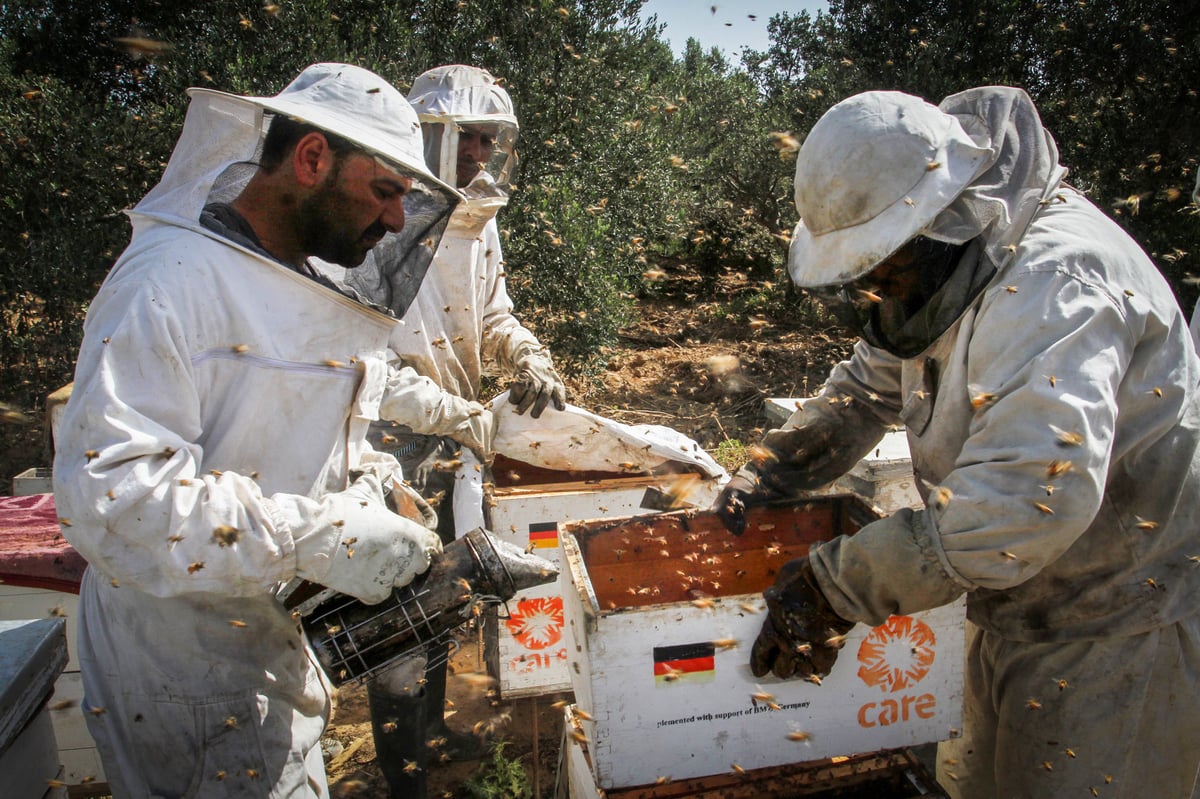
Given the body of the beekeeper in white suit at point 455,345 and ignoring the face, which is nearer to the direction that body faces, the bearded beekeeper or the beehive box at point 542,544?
the beehive box

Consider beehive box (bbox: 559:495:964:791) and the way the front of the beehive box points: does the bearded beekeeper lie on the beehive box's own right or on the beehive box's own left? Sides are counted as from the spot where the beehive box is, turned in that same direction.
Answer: on the beehive box's own right

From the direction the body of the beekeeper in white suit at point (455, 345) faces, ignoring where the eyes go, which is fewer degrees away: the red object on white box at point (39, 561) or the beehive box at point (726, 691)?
the beehive box

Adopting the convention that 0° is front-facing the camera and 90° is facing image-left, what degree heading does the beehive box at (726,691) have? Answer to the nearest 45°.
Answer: approximately 0°

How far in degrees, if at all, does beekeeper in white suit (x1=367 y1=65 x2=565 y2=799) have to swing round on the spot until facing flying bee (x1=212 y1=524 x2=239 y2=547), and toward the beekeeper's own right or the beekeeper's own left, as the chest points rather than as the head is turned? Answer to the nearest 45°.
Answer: approximately 45° to the beekeeper's own right

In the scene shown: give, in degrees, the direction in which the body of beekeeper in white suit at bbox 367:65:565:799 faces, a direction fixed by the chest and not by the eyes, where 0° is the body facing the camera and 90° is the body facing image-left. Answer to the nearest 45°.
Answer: approximately 315°

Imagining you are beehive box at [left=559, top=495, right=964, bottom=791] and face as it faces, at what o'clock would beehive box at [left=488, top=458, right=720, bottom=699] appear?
beehive box at [left=488, top=458, right=720, bottom=699] is roughly at 5 o'clock from beehive box at [left=559, top=495, right=964, bottom=791].

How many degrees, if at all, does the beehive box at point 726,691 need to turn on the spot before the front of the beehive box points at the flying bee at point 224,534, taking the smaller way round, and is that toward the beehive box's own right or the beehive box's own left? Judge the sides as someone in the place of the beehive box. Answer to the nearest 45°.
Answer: approximately 45° to the beehive box's own right
